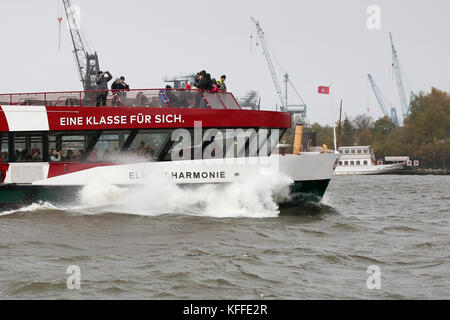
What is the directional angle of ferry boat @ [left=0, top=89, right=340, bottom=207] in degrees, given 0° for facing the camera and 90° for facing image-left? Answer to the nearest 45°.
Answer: approximately 270°
